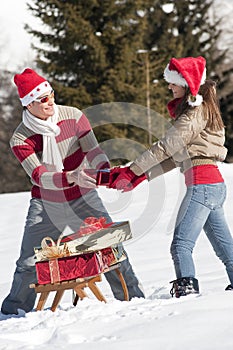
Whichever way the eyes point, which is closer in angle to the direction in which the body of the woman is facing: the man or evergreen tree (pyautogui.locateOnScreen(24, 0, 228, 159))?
the man

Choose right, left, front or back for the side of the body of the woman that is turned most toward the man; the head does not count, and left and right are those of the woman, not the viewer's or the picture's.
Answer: front

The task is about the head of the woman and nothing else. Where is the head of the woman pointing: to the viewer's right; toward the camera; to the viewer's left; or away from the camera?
to the viewer's left

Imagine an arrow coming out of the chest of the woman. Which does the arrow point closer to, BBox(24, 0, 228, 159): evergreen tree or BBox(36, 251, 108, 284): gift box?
the gift box

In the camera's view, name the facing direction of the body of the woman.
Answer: to the viewer's left

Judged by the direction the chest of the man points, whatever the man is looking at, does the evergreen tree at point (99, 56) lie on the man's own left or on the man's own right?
on the man's own left

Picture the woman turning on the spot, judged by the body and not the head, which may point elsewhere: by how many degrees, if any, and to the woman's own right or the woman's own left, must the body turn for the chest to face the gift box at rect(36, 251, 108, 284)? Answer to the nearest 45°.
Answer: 0° — they already face it

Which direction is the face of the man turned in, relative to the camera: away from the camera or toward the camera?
toward the camera

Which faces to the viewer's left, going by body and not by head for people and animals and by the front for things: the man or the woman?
the woman

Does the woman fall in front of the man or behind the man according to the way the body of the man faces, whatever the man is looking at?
in front

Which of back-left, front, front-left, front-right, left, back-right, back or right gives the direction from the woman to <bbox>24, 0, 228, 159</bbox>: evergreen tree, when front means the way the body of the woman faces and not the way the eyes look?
right

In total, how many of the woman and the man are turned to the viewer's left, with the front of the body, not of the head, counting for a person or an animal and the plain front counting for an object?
1

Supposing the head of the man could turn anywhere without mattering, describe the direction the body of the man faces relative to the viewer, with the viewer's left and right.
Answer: facing the viewer and to the right of the viewer
